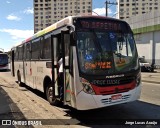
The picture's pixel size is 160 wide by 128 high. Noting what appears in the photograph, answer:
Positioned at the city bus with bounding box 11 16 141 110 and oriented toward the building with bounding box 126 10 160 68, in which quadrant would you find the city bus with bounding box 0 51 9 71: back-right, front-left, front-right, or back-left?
front-left

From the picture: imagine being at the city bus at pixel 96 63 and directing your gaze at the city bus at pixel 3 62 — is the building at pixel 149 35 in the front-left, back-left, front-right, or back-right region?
front-right

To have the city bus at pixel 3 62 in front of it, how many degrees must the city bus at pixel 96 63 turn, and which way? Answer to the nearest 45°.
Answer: approximately 135° to its left

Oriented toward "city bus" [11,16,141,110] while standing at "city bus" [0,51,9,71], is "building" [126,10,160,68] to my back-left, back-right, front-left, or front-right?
front-left

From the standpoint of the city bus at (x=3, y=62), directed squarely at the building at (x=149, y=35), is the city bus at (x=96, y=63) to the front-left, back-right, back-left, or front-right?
front-right

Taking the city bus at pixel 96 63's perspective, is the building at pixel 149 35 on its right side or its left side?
on its left

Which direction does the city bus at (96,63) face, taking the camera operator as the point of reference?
facing the viewer and to the right of the viewer
